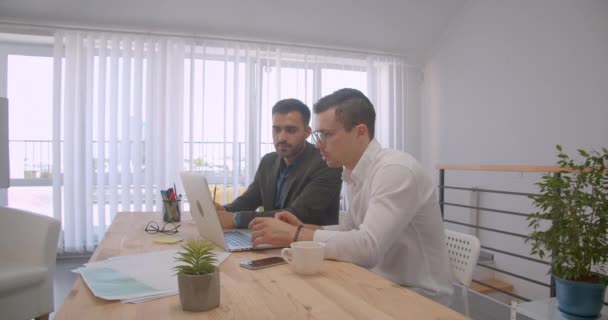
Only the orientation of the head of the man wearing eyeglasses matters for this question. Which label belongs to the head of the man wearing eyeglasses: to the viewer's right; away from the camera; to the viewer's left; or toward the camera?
to the viewer's left

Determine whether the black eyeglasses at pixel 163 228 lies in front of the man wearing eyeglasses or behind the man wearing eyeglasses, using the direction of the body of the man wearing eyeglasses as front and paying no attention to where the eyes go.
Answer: in front

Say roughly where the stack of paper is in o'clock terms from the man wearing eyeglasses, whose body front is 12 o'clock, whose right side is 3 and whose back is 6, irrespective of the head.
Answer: The stack of paper is roughly at 11 o'clock from the man wearing eyeglasses.

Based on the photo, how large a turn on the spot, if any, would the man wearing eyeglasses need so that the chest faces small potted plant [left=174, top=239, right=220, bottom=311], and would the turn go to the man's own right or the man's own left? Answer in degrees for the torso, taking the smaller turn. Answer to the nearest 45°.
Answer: approximately 45° to the man's own left

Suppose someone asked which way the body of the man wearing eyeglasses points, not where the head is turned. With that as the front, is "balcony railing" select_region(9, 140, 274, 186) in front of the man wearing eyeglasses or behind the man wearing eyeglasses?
in front

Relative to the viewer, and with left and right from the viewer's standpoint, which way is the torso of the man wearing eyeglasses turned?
facing to the left of the viewer
